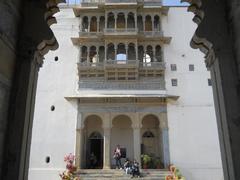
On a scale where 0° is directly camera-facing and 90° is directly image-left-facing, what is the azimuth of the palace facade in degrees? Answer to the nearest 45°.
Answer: approximately 0°
